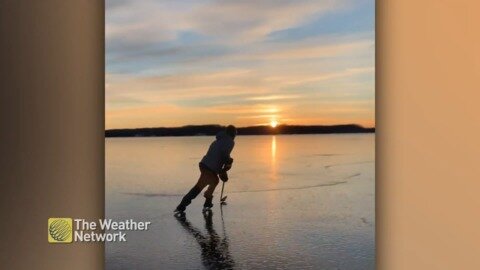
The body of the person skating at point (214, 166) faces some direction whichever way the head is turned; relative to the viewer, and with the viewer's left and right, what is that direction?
facing away from the viewer and to the right of the viewer
